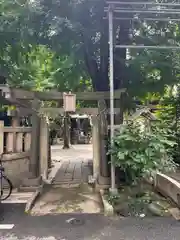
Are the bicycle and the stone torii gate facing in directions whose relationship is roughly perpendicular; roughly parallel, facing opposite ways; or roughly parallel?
roughly perpendicular

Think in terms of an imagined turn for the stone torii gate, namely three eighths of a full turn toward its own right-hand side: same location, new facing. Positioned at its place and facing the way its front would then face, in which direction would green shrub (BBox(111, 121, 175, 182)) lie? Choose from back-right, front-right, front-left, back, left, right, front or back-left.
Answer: back

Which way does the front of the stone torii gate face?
toward the camera
